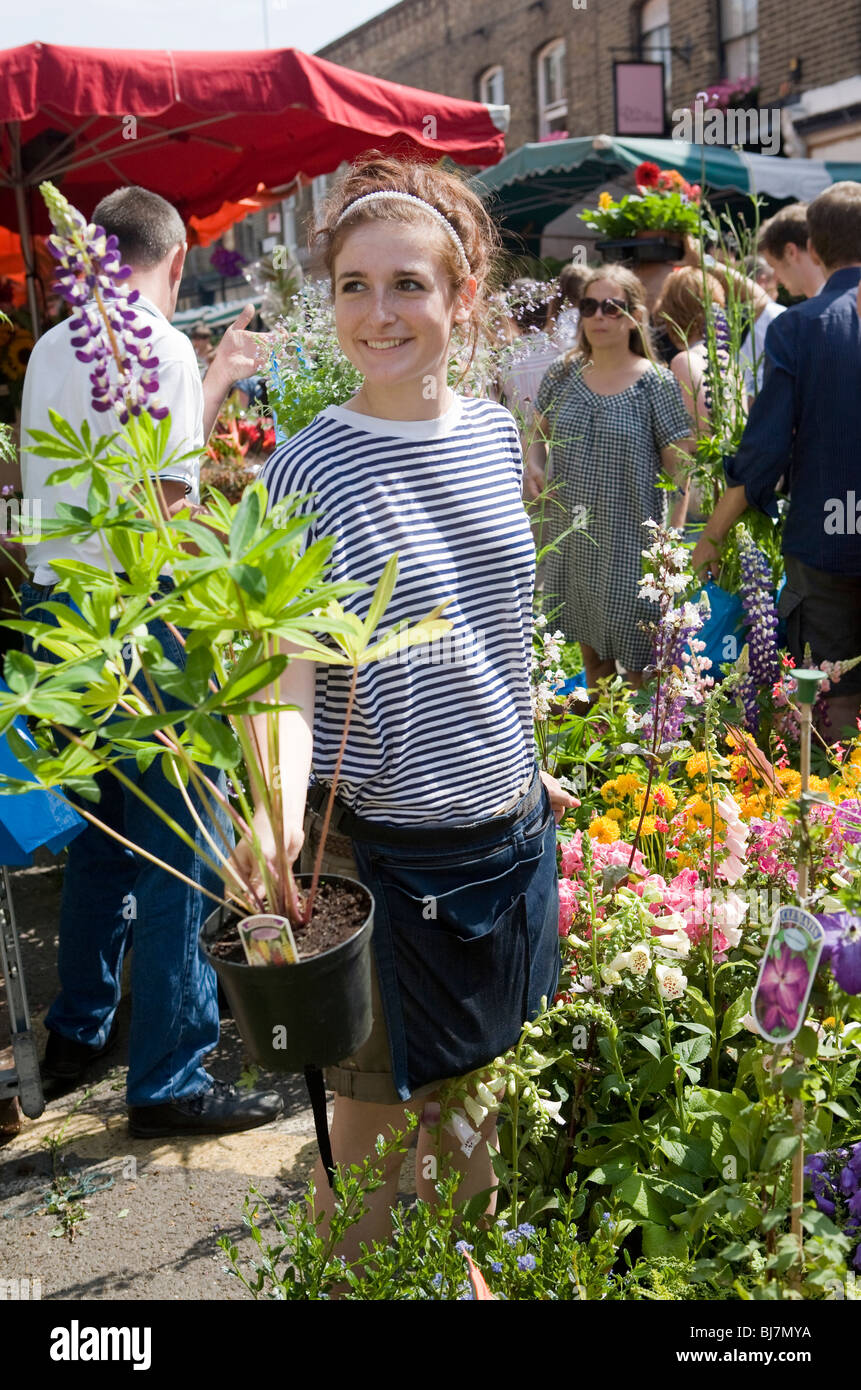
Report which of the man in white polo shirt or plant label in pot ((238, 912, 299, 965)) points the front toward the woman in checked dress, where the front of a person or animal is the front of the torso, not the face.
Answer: the man in white polo shirt

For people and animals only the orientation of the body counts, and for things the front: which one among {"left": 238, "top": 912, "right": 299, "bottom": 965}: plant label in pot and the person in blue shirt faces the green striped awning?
the person in blue shirt

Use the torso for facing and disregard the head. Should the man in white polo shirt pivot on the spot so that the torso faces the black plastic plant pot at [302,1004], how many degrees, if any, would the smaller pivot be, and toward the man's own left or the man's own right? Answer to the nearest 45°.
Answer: approximately 135° to the man's own right

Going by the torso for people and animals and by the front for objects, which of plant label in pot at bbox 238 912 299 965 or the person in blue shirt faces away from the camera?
the person in blue shirt

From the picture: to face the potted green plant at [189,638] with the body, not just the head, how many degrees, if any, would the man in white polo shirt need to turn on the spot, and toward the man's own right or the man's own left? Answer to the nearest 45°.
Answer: approximately 135° to the man's own right

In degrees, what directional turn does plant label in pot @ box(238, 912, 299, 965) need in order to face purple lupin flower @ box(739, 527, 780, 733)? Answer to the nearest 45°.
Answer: approximately 135° to its left

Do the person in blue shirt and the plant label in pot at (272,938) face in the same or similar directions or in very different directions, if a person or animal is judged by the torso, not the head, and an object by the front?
very different directions

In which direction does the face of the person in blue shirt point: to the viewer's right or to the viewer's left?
to the viewer's left

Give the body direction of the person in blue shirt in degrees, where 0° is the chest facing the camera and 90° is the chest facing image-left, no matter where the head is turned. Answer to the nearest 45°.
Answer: approximately 180°

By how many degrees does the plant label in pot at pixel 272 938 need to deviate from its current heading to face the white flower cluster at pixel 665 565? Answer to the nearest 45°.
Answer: approximately 135° to its left

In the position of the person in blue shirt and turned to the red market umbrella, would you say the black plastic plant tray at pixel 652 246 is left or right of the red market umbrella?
right
